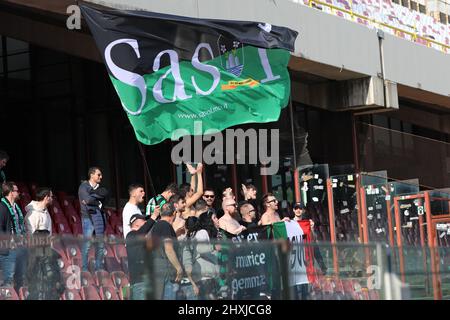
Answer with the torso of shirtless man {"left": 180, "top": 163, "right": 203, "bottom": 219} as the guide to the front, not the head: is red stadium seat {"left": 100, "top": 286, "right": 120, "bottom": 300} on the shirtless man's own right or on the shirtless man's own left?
on the shirtless man's own right
